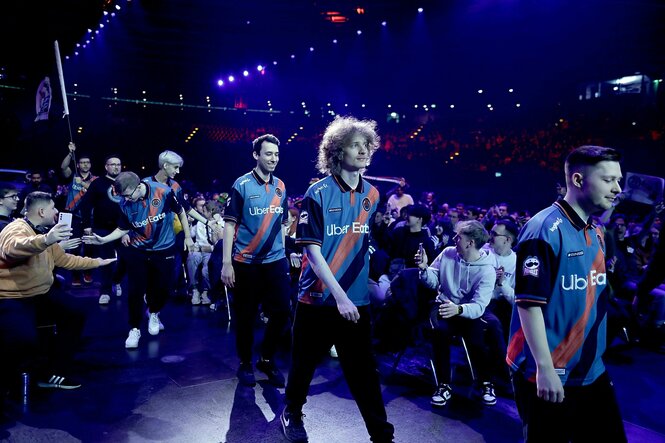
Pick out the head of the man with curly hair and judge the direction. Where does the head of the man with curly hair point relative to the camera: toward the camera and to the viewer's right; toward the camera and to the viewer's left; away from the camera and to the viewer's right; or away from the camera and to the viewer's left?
toward the camera and to the viewer's right

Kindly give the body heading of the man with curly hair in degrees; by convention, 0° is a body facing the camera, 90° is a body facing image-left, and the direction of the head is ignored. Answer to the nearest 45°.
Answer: approximately 315°

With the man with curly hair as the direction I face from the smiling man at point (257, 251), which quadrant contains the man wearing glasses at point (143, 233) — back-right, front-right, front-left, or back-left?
back-right

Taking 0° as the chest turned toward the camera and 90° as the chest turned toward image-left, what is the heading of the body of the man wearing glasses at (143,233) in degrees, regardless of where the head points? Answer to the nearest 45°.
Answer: approximately 0°

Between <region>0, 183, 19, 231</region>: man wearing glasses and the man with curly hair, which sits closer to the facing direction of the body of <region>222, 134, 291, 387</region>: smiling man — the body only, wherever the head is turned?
the man with curly hair

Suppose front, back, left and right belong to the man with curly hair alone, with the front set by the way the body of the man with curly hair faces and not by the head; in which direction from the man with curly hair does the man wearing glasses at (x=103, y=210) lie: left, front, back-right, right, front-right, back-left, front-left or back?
back

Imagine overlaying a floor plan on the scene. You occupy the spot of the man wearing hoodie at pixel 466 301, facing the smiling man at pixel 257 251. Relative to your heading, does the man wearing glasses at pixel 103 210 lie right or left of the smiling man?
right
